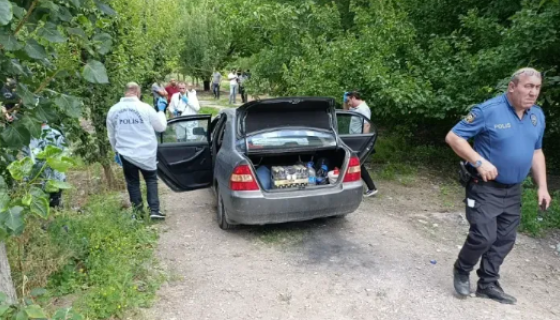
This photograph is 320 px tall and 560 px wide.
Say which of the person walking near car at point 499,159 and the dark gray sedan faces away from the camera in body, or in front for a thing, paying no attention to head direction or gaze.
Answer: the dark gray sedan

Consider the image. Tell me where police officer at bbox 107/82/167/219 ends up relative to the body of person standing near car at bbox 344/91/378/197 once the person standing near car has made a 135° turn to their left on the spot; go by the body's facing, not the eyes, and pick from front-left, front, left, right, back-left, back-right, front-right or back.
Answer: right

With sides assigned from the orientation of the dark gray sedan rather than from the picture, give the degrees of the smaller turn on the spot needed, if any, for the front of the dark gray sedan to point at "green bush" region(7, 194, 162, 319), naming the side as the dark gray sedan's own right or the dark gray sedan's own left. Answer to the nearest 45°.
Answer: approximately 135° to the dark gray sedan's own left

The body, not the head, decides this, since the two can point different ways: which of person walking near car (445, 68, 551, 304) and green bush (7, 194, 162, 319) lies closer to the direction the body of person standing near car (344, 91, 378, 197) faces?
the green bush

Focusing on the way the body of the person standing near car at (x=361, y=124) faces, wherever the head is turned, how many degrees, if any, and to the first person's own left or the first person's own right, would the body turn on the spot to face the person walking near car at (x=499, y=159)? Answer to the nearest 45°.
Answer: approximately 90° to the first person's own left

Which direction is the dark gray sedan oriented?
away from the camera

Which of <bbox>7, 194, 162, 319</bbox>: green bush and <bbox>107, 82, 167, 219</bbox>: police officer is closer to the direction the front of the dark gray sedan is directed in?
the police officer

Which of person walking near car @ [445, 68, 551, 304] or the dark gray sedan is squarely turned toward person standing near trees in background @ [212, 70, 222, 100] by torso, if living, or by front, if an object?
the dark gray sedan

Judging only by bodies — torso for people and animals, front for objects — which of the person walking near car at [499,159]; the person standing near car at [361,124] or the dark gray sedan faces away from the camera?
the dark gray sedan

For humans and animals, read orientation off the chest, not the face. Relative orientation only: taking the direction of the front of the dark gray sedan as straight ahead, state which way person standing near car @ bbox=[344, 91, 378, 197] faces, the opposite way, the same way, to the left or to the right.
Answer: to the left

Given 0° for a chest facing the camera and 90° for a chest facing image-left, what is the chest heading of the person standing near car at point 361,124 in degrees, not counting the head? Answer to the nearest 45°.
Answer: approximately 90°

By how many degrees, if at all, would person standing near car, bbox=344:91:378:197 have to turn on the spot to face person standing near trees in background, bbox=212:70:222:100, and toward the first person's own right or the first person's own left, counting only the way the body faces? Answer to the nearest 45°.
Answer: approximately 45° to the first person's own right

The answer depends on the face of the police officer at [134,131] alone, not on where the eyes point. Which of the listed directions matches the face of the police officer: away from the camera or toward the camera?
away from the camera
